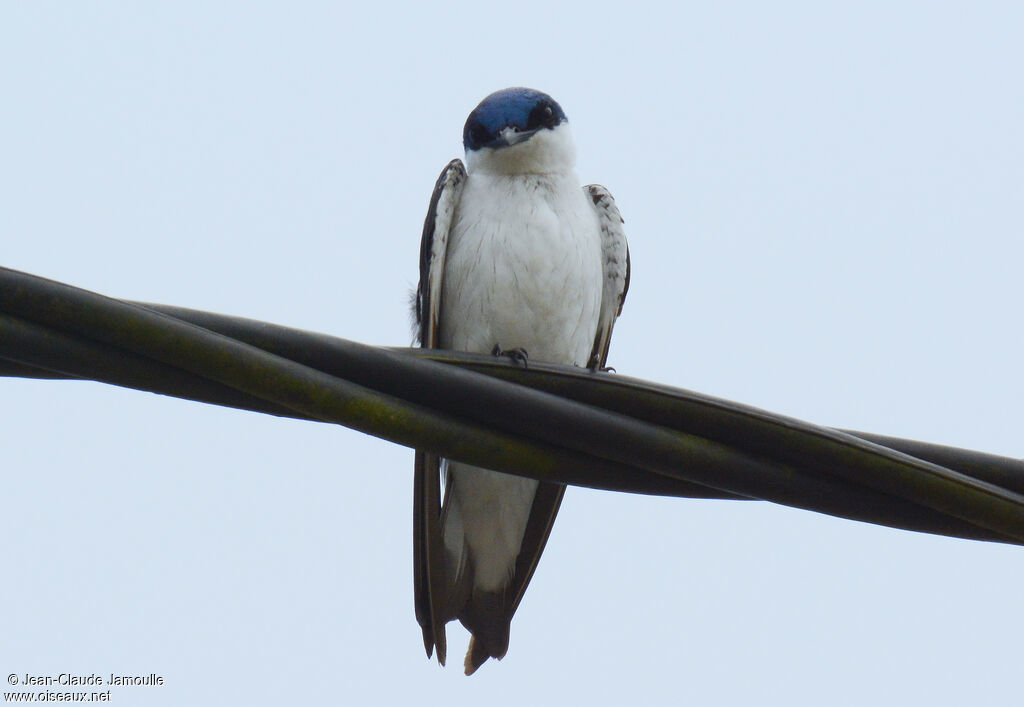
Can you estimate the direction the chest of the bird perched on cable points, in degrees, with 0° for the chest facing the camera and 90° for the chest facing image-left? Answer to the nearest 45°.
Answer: approximately 0°
